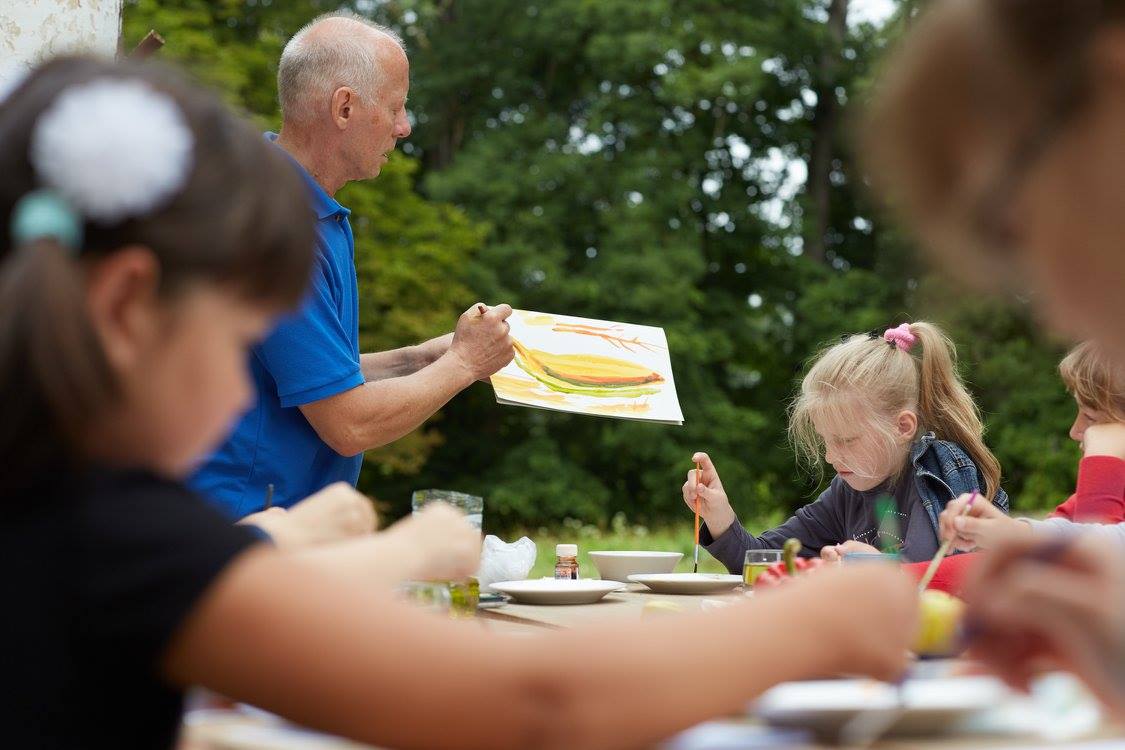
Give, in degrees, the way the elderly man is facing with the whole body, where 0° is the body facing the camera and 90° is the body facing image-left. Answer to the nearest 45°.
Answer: approximately 270°

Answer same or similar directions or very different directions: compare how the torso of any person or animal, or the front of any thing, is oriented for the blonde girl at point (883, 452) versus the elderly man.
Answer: very different directions

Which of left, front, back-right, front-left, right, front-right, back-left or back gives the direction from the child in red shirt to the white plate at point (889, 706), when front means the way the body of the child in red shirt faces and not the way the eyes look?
left

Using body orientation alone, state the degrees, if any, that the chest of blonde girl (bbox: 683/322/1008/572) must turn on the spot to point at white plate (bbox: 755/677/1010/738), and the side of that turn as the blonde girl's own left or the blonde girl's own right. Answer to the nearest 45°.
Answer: approximately 45° to the blonde girl's own left

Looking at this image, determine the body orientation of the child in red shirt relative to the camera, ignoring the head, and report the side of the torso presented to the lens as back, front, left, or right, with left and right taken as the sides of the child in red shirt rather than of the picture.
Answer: left

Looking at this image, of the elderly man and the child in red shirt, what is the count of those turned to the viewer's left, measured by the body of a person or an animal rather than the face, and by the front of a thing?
1

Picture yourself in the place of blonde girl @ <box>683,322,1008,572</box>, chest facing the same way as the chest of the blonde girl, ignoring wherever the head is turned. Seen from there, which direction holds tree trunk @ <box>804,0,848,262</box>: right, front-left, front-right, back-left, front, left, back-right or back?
back-right

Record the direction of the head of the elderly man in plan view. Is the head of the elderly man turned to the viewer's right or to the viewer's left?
to the viewer's right

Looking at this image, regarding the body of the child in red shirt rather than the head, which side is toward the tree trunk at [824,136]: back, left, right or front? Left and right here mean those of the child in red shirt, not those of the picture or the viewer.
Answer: right
